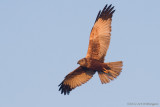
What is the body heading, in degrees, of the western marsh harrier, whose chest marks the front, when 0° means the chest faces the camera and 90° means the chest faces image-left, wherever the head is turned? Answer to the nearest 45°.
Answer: approximately 90°
